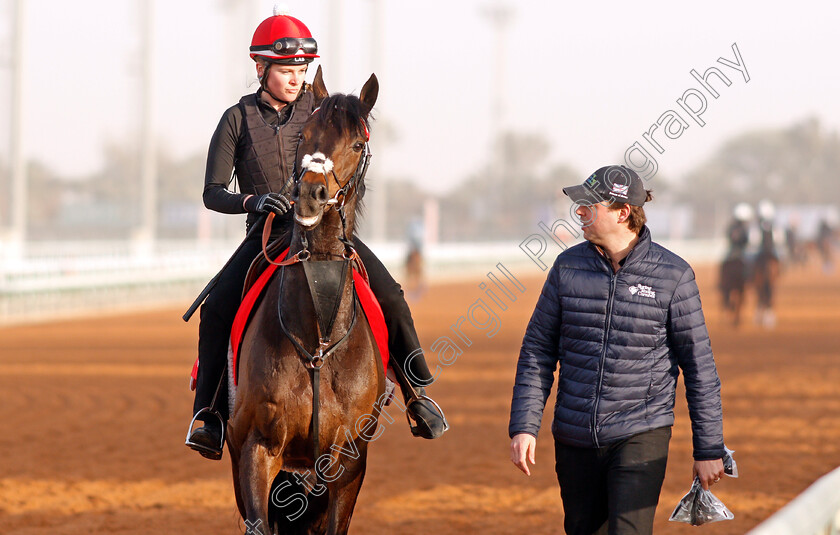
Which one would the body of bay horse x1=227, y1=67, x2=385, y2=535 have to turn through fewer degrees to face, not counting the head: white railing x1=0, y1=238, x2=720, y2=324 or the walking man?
the walking man

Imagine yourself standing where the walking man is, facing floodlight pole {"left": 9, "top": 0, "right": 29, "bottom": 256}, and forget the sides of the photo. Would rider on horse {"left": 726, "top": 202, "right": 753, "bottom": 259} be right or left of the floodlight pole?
right

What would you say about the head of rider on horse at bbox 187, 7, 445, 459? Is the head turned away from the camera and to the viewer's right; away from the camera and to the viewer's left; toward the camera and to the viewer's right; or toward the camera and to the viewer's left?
toward the camera and to the viewer's right

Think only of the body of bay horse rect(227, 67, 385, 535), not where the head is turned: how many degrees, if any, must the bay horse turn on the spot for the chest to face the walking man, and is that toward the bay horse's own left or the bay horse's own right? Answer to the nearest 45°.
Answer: approximately 90° to the bay horse's own left

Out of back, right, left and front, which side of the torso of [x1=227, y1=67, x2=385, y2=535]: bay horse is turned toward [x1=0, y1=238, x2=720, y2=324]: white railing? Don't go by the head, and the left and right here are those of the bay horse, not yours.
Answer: back

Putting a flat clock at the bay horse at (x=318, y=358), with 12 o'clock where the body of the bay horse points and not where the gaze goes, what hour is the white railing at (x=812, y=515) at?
The white railing is roughly at 10 o'clock from the bay horse.

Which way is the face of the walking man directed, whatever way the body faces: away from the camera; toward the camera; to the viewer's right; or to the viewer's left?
to the viewer's left

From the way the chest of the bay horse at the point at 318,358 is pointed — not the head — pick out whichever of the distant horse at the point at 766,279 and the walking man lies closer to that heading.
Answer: the walking man

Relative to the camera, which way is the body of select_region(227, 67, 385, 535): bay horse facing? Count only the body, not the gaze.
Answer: toward the camera

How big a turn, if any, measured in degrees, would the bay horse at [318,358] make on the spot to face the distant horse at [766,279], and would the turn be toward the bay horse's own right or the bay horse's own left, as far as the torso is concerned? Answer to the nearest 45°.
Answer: approximately 135° to the bay horse's own left
